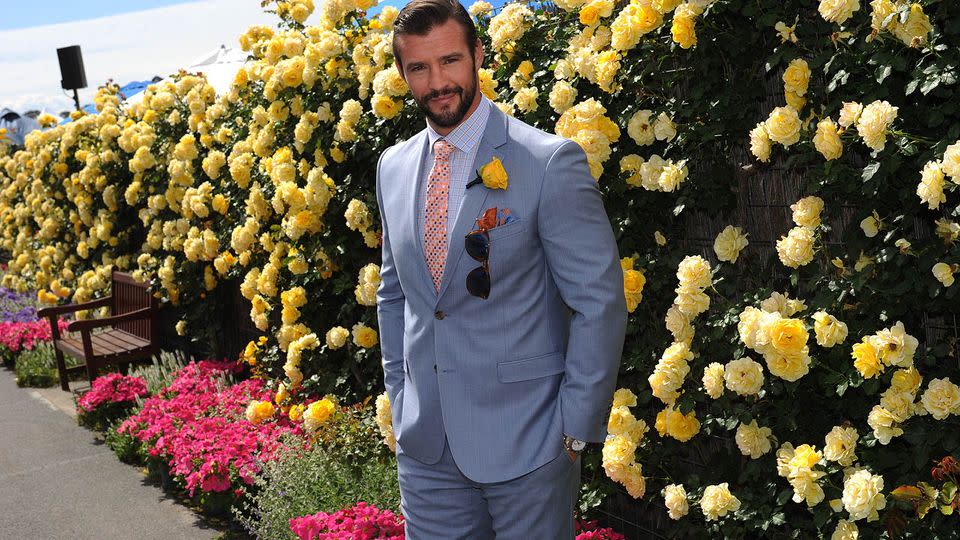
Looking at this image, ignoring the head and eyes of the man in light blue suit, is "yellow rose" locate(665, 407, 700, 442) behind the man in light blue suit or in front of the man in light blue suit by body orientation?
behind

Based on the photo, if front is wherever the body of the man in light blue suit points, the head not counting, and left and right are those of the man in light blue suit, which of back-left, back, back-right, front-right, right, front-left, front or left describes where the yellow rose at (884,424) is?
back-left

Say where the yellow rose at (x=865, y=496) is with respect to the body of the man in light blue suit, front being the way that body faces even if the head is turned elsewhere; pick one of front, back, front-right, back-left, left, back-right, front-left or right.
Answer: back-left

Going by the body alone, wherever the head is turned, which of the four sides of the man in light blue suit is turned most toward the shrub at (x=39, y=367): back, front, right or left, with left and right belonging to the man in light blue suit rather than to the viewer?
right

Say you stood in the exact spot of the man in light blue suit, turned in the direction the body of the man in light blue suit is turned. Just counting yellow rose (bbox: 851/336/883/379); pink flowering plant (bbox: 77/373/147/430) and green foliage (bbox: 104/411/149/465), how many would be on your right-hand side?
2

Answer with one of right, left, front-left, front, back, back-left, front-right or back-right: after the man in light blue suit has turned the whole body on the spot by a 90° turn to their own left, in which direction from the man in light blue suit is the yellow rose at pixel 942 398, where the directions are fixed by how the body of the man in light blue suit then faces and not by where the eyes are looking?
front-left

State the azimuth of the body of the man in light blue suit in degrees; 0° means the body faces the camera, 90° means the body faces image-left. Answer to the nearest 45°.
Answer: approximately 45°

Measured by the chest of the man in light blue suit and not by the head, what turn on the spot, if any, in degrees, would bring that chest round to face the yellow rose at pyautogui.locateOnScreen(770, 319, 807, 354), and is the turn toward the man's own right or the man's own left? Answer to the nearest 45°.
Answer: approximately 135° to the man's own left

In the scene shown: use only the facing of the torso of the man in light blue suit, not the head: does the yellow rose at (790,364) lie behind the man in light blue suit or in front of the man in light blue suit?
behind

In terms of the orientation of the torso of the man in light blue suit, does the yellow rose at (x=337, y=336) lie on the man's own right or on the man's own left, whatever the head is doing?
on the man's own right

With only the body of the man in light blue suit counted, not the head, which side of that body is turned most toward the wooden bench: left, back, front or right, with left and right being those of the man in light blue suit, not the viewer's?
right

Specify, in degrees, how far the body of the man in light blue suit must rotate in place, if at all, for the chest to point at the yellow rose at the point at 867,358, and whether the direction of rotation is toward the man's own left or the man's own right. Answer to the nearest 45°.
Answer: approximately 135° to the man's own left
